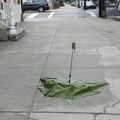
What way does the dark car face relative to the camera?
to the viewer's left
